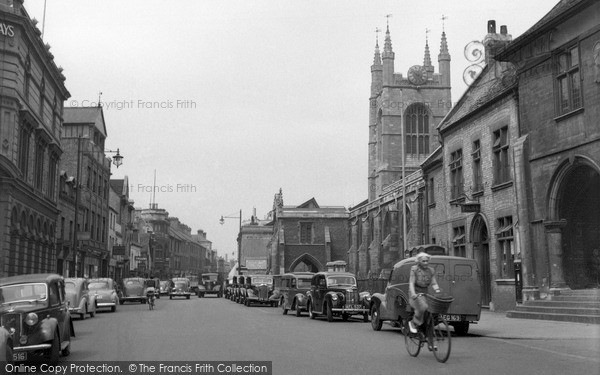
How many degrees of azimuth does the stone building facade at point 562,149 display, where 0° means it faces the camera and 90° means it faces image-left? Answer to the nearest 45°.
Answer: approximately 45°

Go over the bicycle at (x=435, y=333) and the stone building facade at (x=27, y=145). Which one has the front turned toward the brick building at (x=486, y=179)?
the stone building facade

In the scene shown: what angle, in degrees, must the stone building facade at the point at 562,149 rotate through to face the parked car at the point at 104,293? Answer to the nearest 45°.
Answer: approximately 45° to its right

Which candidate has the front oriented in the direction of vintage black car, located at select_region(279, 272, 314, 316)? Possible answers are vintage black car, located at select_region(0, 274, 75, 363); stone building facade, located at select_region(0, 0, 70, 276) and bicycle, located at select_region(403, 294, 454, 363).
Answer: the stone building facade

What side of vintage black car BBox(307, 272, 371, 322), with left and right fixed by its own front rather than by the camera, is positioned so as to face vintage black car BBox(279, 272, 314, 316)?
back

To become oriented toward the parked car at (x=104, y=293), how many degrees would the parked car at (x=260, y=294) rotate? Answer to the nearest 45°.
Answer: approximately 90° to its right

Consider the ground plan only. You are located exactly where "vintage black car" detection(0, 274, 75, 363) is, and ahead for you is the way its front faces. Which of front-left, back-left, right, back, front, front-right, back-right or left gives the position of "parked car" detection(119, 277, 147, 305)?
back-right

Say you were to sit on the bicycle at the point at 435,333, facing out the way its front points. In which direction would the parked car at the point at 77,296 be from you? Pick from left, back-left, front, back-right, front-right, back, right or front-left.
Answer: back

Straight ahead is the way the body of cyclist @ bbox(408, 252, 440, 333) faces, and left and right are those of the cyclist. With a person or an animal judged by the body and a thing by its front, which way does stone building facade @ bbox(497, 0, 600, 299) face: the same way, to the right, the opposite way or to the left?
to the right

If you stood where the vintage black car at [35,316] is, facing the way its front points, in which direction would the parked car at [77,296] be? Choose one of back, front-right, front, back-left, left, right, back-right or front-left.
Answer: back-right
